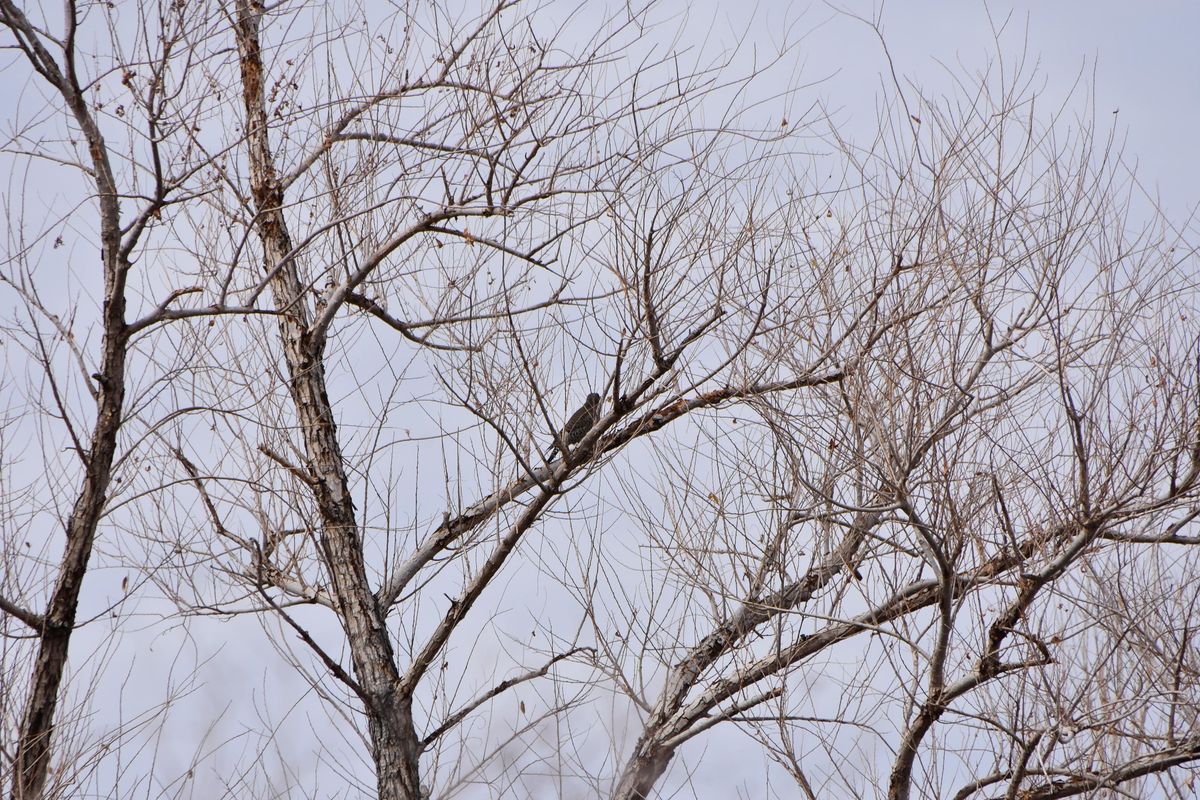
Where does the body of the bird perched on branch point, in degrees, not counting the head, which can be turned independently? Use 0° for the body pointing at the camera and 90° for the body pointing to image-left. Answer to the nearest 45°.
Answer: approximately 270°
